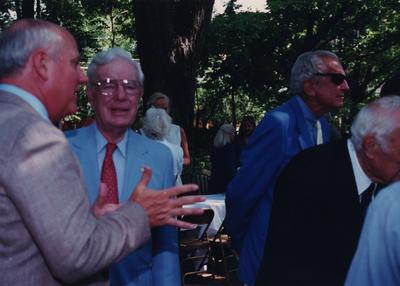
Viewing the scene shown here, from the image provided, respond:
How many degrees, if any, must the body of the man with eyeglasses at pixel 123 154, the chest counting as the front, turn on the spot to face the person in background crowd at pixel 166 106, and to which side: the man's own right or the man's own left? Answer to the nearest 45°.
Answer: approximately 180°

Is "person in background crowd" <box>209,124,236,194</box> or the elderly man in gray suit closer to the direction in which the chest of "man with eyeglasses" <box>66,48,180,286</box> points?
the elderly man in gray suit

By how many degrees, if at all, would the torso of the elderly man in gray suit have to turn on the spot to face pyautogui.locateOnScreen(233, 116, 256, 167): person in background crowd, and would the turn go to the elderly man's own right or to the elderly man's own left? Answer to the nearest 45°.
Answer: approximately 45° to the elderly man's own left

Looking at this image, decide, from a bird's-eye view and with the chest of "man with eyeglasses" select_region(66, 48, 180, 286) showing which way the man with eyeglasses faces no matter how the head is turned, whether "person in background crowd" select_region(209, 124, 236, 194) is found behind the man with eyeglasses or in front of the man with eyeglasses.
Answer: behind

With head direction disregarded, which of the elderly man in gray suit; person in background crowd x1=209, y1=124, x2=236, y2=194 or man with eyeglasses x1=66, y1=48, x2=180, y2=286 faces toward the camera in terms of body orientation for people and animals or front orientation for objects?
the man with eyeglasses

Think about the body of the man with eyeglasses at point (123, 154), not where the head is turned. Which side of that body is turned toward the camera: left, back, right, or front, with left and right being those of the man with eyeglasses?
front

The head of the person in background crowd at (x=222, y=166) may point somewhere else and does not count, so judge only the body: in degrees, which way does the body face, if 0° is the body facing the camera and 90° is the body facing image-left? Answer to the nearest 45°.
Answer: approximately 225°

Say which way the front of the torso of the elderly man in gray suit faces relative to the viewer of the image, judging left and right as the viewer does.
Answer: facing away from the viewer and to the right of the viewer

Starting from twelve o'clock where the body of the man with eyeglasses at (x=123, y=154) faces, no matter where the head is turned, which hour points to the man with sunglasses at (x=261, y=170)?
the man with sunglasses at (x=261, y=170) is roughly at 8 o'clock from the man with eyeglasses at (x=123, y=154).
